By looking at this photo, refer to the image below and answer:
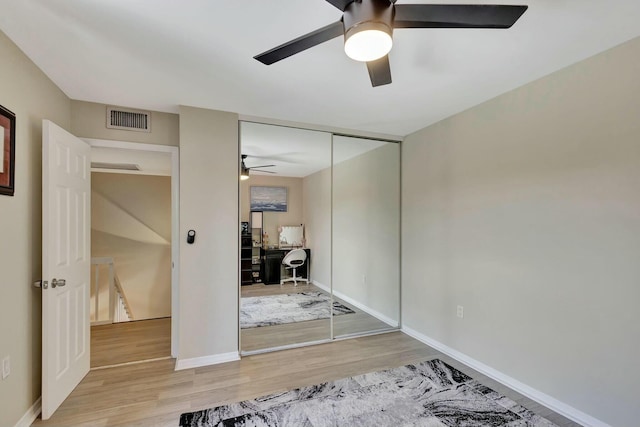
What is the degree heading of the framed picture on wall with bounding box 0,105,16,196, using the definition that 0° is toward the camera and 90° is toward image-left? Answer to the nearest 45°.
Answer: approximately 315°

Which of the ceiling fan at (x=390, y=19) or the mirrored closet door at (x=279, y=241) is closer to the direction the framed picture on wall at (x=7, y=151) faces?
the ceiling fan

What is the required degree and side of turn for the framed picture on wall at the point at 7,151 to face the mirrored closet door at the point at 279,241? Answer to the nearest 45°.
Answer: approximately 45° to its left
